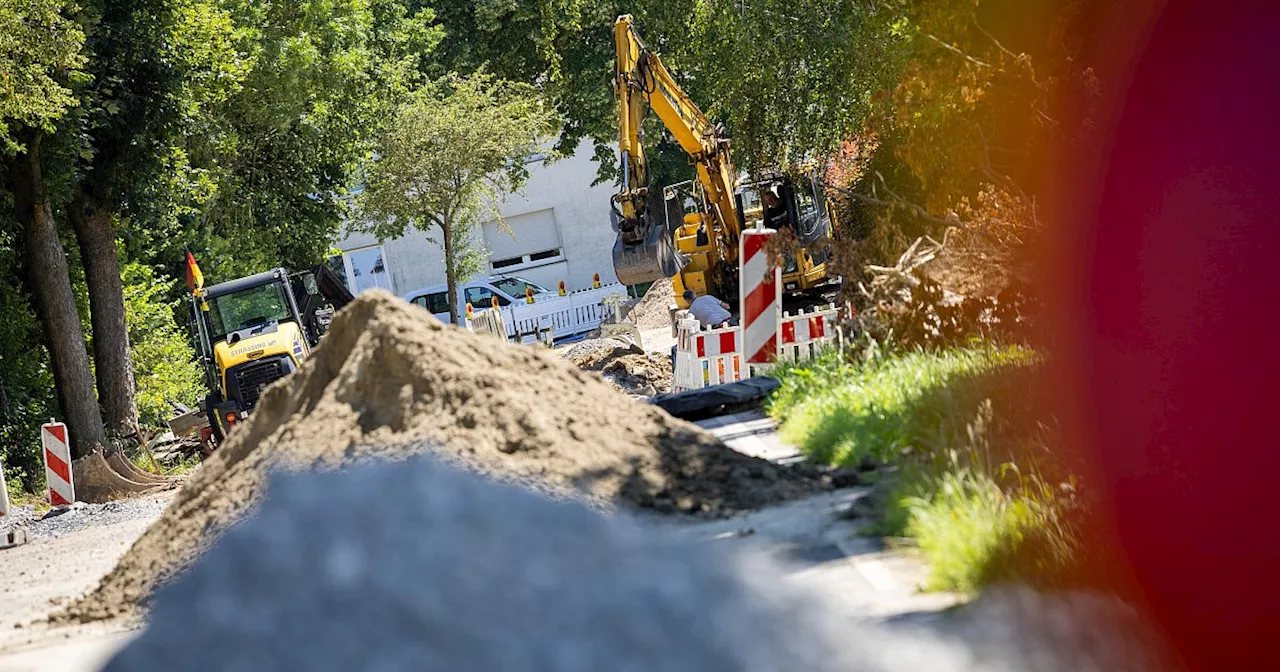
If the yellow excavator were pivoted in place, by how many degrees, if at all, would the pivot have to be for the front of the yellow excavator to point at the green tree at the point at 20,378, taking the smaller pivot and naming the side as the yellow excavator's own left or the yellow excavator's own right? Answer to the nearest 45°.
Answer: approximately 45° to the yellow excavator's own right

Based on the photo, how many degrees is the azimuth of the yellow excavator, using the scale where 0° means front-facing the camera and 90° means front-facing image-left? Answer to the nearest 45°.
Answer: approximately 45°
